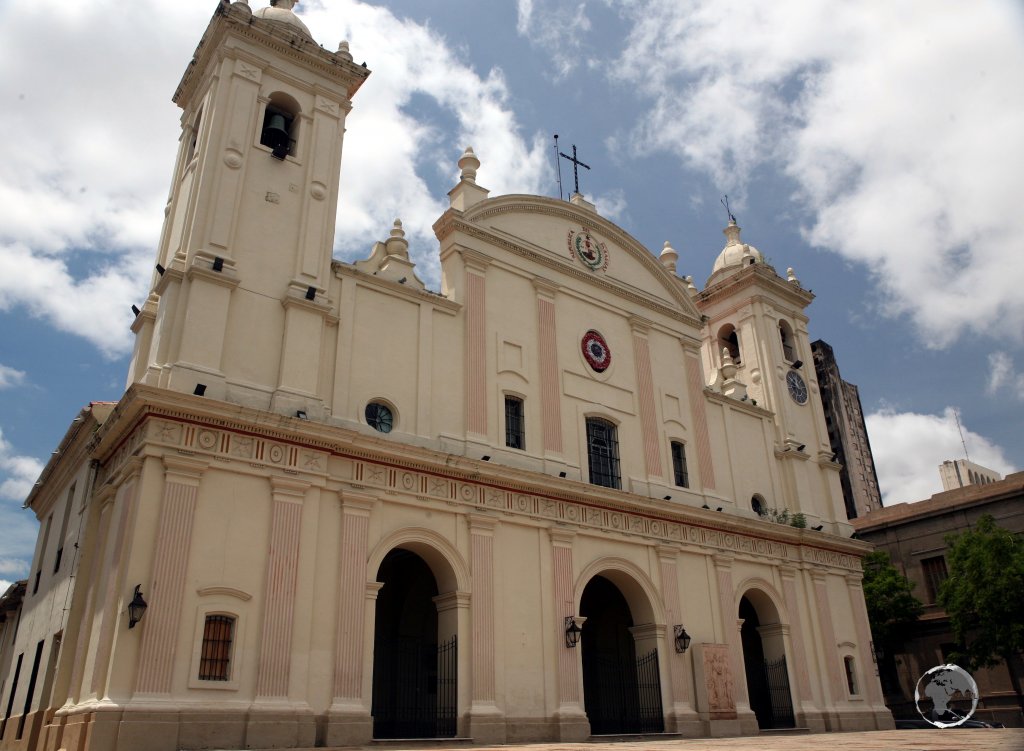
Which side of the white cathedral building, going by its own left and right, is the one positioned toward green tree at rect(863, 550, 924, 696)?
left

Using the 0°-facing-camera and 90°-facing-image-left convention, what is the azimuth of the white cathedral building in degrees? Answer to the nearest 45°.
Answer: approximately 315°

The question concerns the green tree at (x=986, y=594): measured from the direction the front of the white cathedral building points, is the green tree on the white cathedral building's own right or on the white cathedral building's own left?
on the white cathedral building's own left
